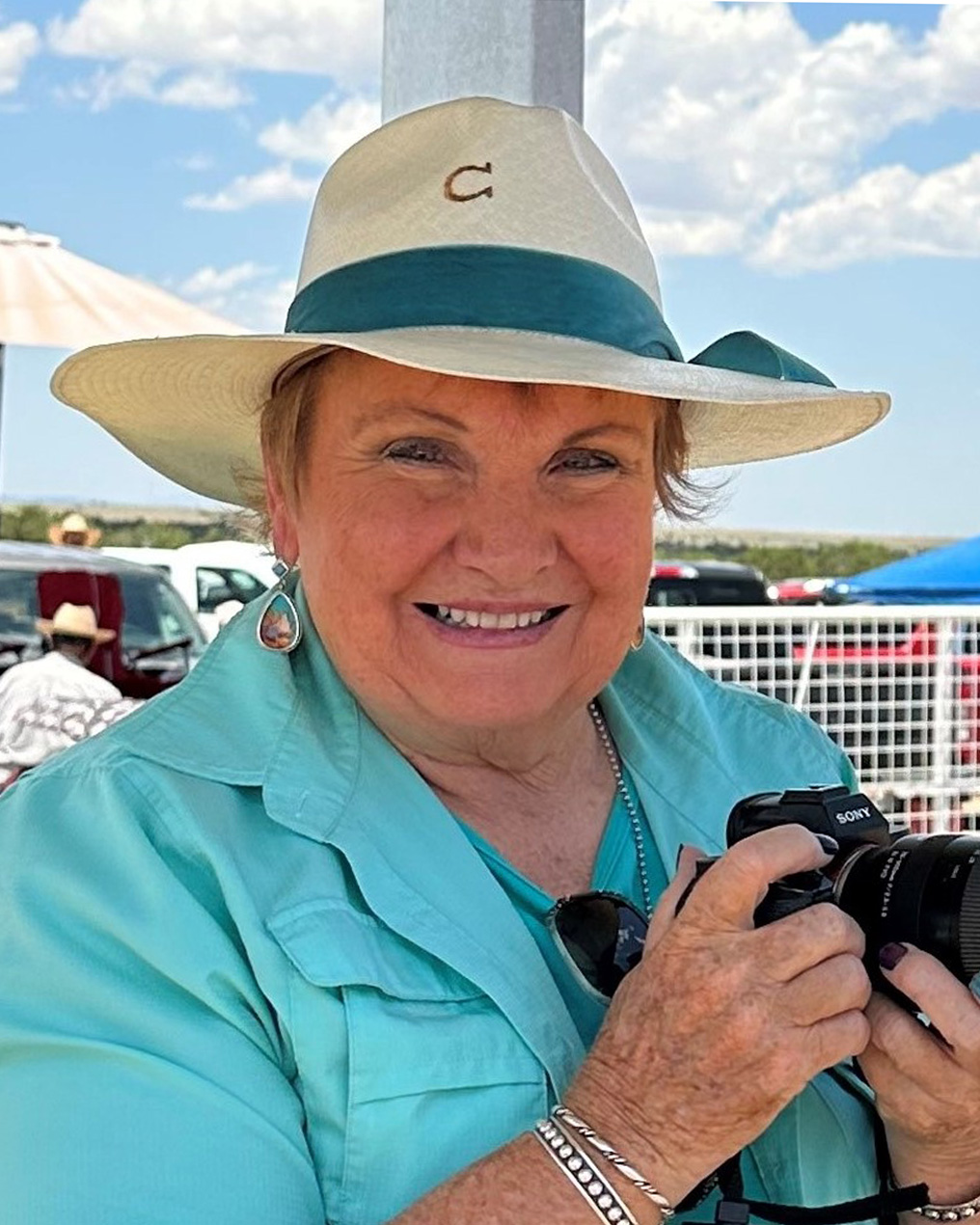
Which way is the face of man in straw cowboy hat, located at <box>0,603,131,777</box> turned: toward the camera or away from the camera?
away from the camera

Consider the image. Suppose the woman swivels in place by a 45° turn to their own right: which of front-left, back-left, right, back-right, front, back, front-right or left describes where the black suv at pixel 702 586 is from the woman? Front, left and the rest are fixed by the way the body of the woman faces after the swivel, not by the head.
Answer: back

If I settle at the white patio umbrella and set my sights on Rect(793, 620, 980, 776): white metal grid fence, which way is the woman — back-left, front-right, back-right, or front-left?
front-right

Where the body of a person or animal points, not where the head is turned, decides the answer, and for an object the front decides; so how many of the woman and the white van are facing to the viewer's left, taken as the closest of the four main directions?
0

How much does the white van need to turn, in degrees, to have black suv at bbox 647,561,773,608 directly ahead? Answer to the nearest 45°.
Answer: approximately 45° to its left

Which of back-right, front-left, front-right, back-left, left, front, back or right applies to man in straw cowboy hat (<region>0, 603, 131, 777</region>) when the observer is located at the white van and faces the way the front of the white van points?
right

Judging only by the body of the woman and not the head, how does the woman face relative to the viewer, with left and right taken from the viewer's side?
facing the viewer and to the right of the viewer

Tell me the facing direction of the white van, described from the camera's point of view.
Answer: facing to the right of the viewer

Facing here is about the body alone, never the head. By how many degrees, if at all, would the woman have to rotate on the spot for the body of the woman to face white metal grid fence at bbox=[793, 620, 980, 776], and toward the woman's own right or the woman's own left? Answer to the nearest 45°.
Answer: approximately 135° to the woman's own left
